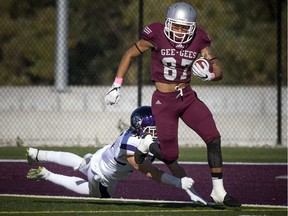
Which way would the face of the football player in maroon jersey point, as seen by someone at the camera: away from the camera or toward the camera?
toward the camera

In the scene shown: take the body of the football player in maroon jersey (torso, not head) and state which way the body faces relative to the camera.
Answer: toward the camera
